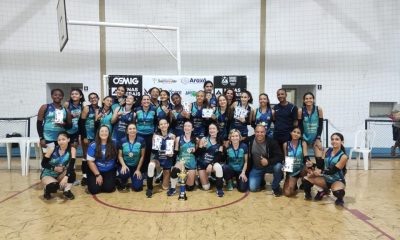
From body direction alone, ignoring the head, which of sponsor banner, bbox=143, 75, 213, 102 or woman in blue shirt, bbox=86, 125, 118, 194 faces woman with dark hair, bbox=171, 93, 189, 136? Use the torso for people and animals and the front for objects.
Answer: the sponsor banner

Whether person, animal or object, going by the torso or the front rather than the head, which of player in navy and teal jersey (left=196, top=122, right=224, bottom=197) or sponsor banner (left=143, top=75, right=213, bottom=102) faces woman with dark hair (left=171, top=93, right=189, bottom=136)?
the sponsor banner

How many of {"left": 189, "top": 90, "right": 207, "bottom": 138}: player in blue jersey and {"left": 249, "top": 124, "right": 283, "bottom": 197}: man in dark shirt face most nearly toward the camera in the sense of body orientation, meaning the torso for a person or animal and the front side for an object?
2

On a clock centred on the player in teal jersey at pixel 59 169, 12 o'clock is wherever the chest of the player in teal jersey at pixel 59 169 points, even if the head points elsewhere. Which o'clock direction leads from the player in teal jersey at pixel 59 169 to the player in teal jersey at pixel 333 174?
the player in teal jersey at pixel 333 174 is roughly at 10 o'clock from the player in teal jersey at pixel 59 169.

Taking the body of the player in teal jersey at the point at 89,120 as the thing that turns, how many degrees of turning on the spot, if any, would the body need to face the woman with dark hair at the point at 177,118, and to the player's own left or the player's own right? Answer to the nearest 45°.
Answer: approximately 45° to the player's own left

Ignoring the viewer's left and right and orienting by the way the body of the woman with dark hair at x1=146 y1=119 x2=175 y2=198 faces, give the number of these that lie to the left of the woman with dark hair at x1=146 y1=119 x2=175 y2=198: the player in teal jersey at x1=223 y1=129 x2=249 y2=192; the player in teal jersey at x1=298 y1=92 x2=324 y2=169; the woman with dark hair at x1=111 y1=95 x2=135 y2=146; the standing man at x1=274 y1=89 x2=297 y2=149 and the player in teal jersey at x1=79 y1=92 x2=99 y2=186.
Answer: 3

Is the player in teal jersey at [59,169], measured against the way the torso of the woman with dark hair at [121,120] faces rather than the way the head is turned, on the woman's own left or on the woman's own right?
on the woman's own right

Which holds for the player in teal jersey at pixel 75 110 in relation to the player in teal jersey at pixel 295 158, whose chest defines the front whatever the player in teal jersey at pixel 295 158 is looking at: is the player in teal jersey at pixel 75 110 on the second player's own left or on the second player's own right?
on the second player's own right
